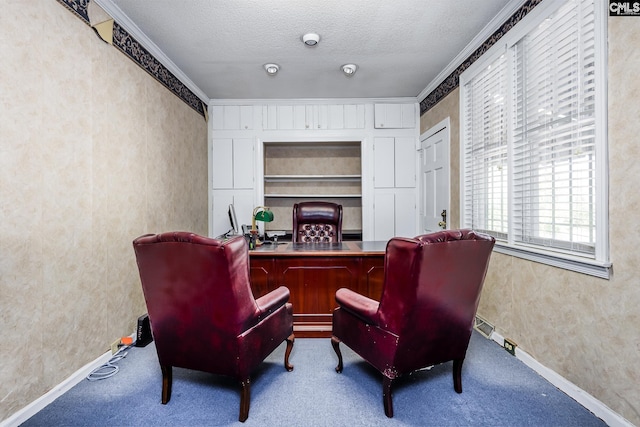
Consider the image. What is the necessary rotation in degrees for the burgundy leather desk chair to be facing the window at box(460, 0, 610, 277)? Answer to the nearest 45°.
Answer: approximately 45° to its left

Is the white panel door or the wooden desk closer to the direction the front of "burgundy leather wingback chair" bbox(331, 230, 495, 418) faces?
the wooden desk

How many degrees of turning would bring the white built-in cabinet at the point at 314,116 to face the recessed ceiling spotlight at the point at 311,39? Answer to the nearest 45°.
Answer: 0° — it already faces it

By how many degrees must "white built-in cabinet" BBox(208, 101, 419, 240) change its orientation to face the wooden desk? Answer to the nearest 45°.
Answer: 0° — it already faces it

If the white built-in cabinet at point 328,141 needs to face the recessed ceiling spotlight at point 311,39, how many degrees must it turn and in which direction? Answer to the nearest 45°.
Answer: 0° — it already faces it

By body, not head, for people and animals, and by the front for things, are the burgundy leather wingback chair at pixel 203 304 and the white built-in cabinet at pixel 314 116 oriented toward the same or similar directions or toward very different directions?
very different directions

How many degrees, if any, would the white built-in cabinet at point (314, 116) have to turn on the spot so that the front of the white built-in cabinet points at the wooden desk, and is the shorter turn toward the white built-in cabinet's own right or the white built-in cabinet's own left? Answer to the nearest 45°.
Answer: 0° — it already faces it

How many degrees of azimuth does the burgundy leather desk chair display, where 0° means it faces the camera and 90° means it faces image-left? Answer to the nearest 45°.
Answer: approximately 0°

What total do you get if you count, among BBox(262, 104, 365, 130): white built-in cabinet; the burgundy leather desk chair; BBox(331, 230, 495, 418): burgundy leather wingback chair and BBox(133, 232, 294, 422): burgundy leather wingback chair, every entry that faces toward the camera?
2
